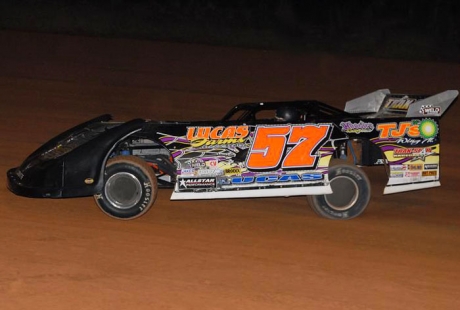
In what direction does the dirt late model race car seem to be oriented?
to the viewer's left
